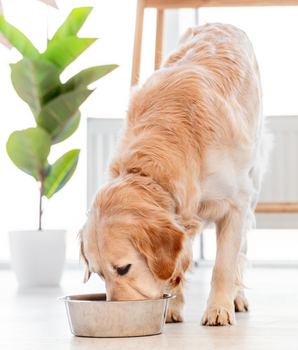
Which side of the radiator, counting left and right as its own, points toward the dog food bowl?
front

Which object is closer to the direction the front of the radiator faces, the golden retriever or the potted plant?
the golden retriever

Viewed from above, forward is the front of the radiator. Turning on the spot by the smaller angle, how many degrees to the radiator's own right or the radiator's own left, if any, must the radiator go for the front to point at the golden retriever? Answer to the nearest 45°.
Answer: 0° — it already faces it

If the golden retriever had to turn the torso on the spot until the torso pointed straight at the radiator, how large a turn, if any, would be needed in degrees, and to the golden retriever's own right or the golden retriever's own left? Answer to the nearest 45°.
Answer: approximately 135° to the golden retriever's own right

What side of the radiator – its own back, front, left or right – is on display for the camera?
front

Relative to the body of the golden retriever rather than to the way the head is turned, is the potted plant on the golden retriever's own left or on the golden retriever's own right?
on the golden retriever's own right

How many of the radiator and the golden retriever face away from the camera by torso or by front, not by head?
0

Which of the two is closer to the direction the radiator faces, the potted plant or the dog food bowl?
the dog food bowl

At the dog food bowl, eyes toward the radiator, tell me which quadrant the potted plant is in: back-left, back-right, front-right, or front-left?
front-left

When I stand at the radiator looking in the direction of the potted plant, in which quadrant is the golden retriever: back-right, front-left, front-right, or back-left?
front-left
